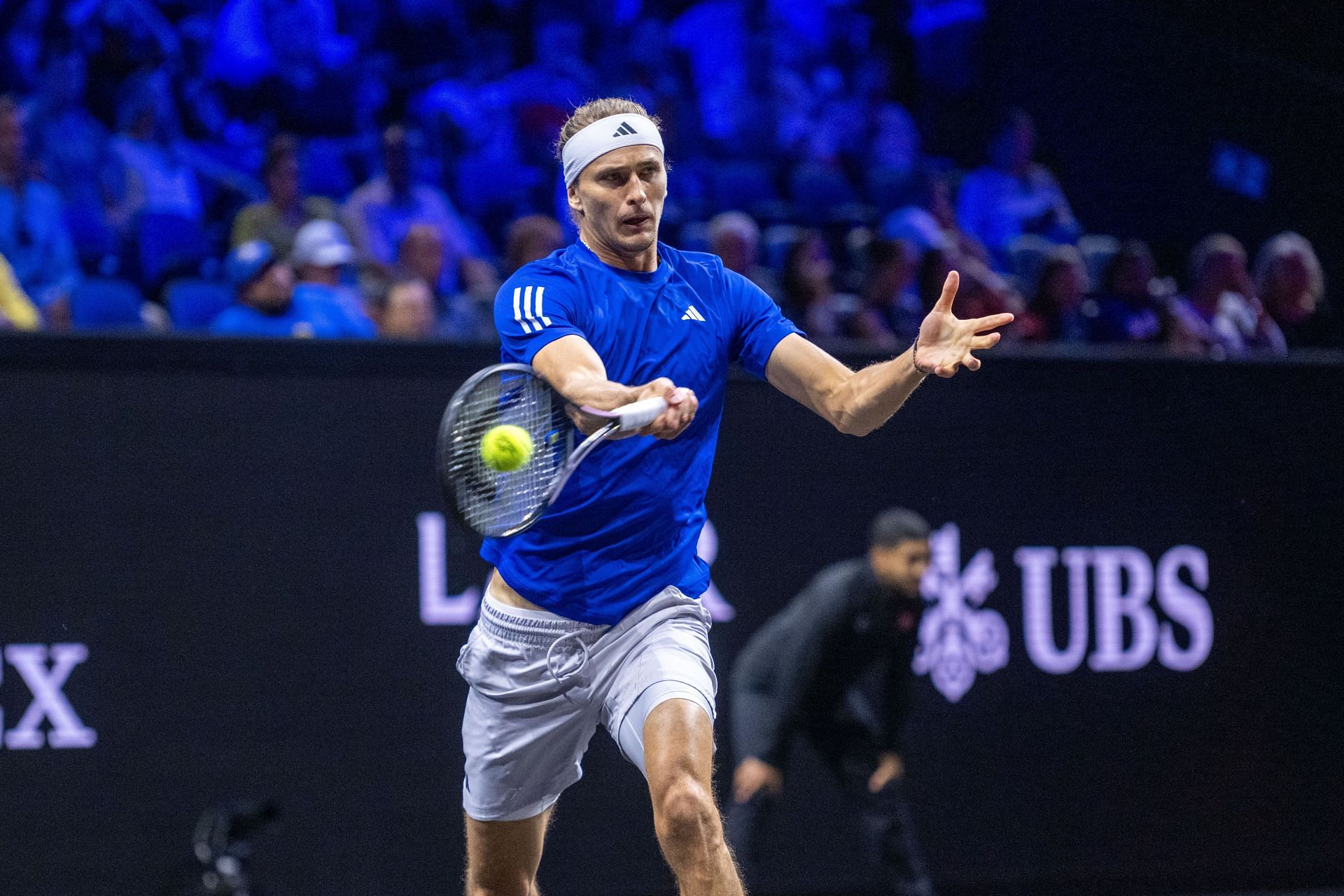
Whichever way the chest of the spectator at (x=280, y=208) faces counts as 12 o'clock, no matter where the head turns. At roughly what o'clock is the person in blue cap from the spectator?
The person in blue cap is roughly at 12 o'clock from the spectator.

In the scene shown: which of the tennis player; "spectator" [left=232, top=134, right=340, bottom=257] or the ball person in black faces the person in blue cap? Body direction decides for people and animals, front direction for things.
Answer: the spectator

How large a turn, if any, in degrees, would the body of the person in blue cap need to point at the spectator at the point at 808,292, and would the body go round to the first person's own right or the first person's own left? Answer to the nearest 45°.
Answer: approximately 45° to the first person's own left

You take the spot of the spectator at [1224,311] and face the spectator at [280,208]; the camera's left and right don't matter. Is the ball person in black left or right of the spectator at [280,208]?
left

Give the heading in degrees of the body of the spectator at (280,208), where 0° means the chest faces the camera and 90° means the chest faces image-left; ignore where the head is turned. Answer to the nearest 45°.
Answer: approximately 0°

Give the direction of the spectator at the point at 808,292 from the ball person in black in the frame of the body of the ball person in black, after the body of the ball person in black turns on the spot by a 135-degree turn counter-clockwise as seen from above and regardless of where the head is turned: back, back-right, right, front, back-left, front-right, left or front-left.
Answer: front

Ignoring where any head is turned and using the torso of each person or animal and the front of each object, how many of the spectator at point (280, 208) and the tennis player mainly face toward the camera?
2

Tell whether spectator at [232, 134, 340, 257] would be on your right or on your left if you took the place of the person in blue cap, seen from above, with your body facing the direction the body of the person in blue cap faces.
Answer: on your left

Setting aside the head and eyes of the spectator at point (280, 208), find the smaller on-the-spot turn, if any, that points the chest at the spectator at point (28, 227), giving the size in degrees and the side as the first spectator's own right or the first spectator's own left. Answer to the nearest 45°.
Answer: approximately 90° to the first spectator's own right

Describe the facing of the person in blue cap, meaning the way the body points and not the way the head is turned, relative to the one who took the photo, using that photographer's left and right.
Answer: facing the viewer and to the right of the viewer

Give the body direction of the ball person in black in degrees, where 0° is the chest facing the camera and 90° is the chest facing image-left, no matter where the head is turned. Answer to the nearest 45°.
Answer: approximately 315°

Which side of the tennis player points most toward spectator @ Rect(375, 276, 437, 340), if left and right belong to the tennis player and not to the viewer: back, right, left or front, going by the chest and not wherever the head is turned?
back
